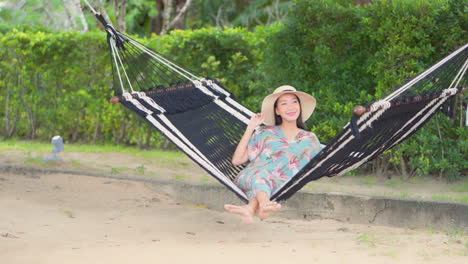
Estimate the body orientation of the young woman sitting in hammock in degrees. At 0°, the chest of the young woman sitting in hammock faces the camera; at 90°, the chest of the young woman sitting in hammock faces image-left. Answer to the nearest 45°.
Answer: approximately 0°
